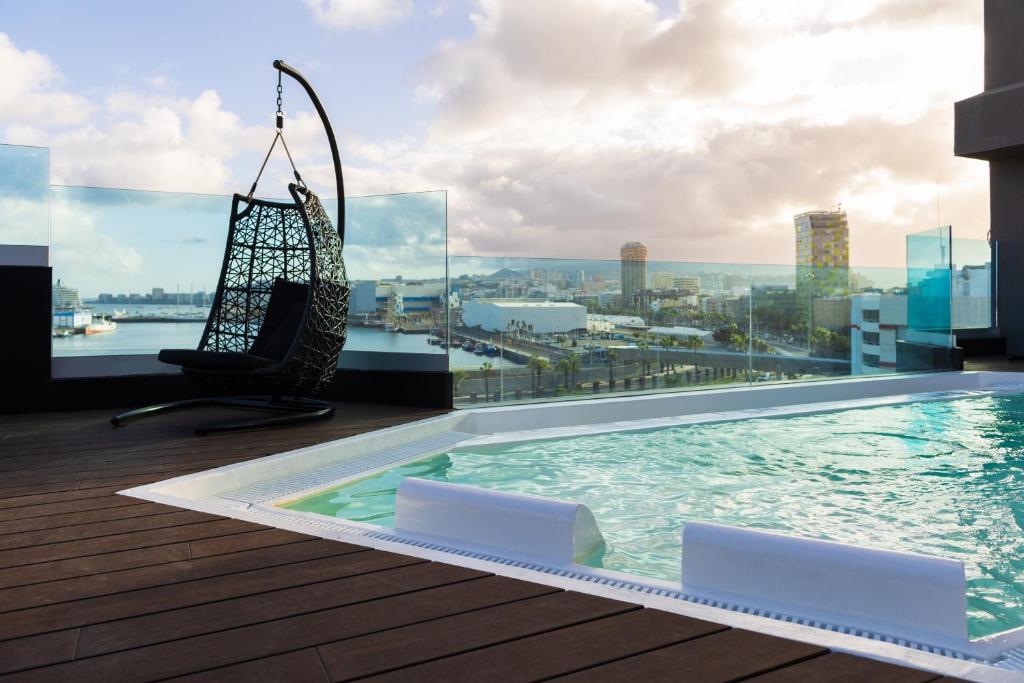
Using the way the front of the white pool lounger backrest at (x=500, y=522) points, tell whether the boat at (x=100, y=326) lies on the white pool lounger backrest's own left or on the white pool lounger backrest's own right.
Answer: on the white pool lounger backrest's own left

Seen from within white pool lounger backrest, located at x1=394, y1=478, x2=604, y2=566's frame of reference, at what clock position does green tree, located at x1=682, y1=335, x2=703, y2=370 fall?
The green tree is roughly at 11 o'clock from the white pool lounger backrest.

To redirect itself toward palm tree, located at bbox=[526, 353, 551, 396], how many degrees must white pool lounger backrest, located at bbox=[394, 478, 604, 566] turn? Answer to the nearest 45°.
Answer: approximately 45° to its left

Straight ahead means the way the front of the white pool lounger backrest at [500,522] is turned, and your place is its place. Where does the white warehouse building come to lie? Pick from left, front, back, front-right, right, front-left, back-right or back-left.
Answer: front-left

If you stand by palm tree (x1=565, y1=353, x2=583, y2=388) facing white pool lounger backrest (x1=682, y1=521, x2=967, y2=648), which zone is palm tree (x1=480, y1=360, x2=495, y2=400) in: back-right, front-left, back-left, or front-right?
front-right

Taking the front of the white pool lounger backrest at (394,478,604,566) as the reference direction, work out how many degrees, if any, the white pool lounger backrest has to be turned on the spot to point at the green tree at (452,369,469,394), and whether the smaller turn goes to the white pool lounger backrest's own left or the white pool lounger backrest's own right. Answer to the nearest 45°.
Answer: approximately 45° to the white pool lounger backrest's own left

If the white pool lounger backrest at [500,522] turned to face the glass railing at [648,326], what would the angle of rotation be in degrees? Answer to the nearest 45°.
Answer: approximately 45° to its left

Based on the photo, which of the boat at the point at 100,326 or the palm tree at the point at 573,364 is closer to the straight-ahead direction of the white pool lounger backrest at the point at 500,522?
the palm tree

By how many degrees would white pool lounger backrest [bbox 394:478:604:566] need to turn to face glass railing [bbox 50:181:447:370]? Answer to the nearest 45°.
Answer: approximately 90° to its left

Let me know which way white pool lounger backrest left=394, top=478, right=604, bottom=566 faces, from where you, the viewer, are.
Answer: facing away from the viewer and to the right of the viewer

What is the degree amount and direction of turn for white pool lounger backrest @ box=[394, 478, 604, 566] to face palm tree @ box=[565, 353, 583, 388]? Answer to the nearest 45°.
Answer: approximately 45° to its left

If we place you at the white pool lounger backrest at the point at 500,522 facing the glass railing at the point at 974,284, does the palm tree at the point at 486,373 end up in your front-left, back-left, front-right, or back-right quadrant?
front-left

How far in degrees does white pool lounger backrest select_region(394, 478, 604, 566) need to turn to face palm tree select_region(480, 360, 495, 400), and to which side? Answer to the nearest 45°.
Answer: approximately 45° to its left
